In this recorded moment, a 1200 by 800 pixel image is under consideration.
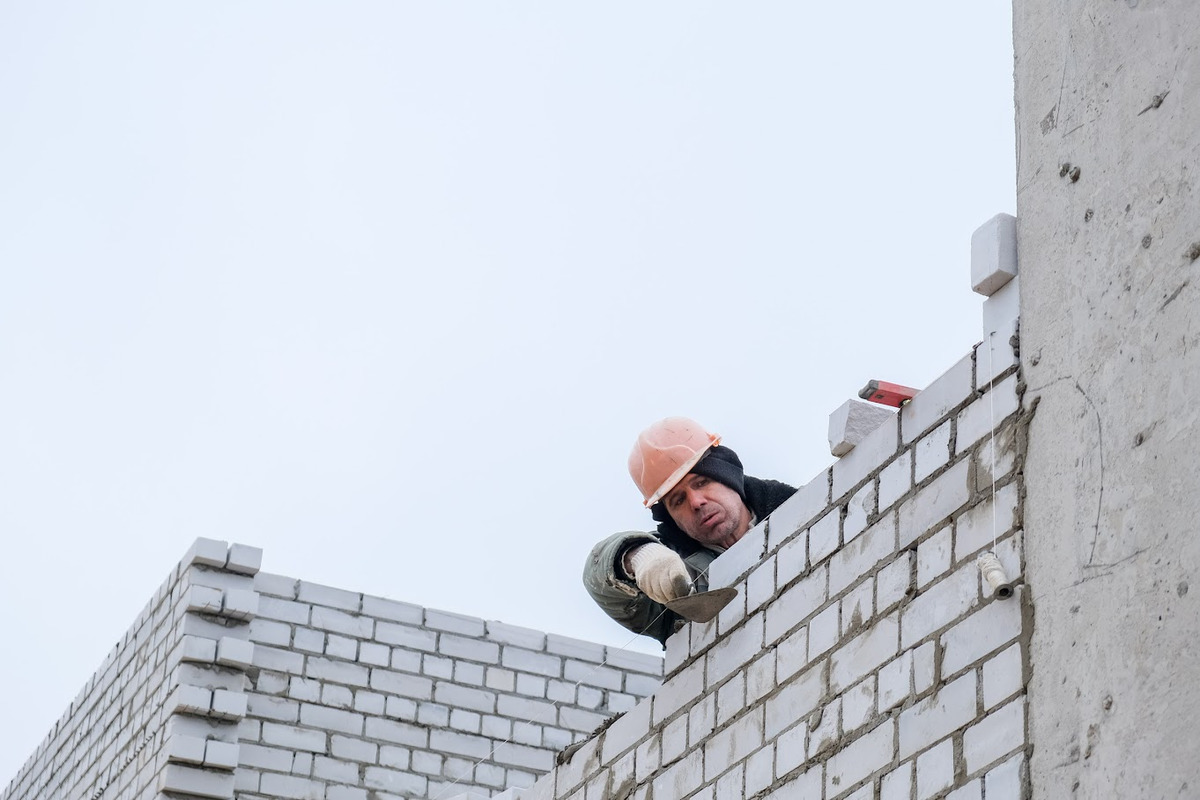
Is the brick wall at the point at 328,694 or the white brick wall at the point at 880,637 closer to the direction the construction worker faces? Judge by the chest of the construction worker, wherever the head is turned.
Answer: the white brick wall

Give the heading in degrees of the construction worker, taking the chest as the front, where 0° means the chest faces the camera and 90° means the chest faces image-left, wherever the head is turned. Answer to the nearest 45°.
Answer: approximately 0°
